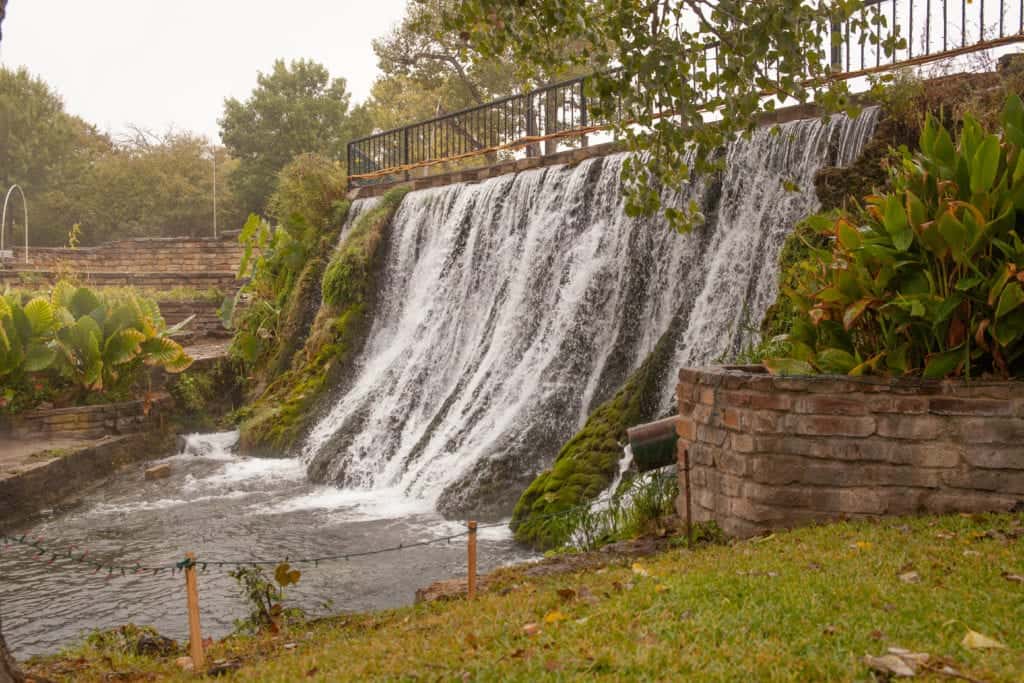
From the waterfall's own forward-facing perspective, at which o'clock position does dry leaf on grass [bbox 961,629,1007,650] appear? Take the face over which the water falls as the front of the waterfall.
The dry leaf on grass is roughly at 10 o'clock from the waterfall.

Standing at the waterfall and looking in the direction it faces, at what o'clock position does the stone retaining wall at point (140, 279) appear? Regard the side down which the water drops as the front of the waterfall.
The stone retaining wall is roughly at 3 o'clock from the waterfall.

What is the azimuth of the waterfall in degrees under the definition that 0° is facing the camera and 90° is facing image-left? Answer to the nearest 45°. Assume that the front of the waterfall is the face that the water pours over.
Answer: approximately 45°

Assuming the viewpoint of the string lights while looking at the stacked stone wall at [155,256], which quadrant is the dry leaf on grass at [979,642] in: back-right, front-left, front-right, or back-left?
back-right

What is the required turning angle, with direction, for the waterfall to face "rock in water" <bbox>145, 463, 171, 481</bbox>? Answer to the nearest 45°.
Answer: approximately 45° to its right

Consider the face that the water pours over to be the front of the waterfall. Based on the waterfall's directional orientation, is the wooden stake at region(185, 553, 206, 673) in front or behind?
in front

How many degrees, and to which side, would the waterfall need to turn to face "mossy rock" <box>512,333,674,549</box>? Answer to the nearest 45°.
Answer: approximately 45° to its left

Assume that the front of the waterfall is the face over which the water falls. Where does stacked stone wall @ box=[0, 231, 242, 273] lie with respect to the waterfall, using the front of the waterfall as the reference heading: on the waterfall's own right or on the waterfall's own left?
on the waterfall's own right

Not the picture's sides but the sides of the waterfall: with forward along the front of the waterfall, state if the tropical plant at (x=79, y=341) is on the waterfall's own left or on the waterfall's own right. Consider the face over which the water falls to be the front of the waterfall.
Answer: on the waterfall's own right

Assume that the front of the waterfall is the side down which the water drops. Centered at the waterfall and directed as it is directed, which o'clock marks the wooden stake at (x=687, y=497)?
The wooden stake is roughly at 10 o'clock from the waterfall.

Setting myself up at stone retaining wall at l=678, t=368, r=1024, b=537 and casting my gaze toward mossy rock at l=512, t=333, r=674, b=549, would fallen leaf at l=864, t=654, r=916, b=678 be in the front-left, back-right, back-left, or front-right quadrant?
back-left

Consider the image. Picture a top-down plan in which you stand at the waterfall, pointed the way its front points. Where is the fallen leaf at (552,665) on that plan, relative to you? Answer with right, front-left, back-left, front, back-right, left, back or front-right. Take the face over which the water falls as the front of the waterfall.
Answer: front-left

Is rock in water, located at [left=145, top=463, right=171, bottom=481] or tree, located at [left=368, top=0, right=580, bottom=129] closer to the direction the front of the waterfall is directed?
the rock in water

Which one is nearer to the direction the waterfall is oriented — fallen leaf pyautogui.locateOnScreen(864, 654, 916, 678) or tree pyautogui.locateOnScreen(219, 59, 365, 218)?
the fallen leaf

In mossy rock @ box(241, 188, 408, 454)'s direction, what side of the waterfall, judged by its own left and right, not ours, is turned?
right

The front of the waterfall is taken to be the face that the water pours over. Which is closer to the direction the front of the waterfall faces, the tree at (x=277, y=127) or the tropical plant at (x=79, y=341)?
the tropical plant

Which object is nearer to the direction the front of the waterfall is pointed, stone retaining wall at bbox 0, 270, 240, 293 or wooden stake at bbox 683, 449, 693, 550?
the wooden stake
